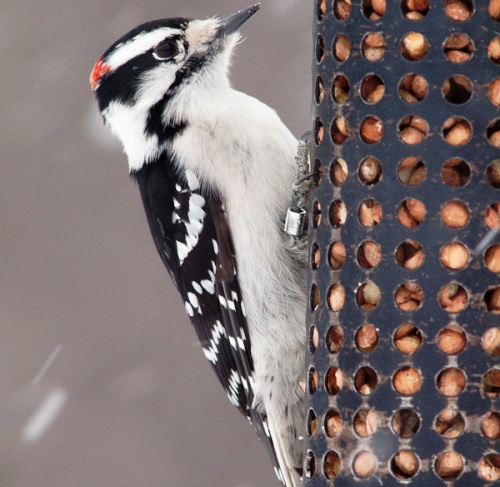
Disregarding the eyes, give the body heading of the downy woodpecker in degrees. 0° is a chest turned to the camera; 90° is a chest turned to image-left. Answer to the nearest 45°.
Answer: approximately 270°
